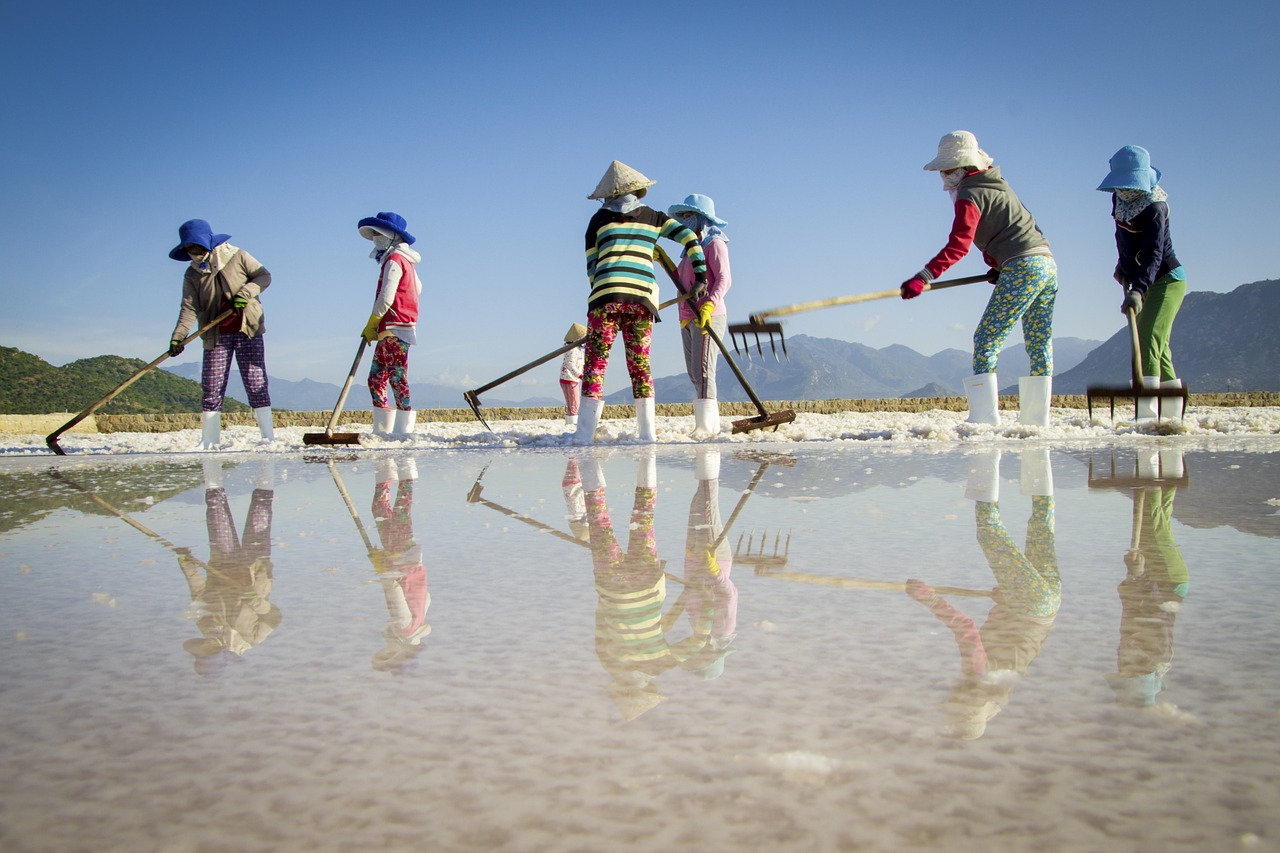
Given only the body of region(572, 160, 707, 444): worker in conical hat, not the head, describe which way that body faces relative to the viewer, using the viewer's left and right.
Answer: facing away from the viewer
